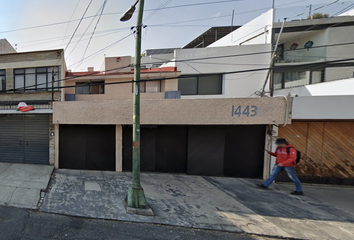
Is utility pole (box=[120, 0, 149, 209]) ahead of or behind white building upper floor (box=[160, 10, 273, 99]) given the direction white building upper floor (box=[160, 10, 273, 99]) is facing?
ahead

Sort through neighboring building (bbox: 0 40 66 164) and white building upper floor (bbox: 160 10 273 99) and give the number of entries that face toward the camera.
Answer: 2

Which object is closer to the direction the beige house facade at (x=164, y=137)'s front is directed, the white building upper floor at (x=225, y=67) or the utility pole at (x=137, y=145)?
the utility pole

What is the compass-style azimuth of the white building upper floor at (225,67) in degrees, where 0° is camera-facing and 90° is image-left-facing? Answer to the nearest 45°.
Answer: approximately 0°

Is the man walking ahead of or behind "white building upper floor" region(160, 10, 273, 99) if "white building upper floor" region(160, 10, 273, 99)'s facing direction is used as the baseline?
ahead

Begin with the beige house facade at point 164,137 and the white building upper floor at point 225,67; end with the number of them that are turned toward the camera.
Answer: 2

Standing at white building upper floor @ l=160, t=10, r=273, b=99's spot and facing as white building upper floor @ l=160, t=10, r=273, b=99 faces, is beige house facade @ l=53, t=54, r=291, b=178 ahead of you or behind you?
ahead

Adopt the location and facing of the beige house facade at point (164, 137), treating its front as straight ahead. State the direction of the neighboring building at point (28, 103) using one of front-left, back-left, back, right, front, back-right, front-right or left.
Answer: right
